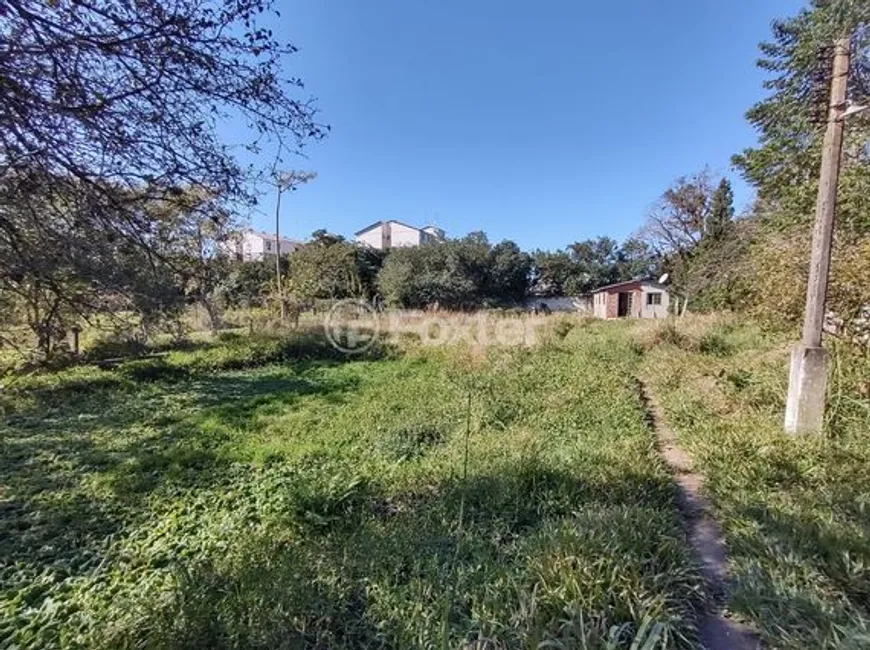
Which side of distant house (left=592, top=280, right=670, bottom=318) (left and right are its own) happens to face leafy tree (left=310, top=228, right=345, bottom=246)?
right

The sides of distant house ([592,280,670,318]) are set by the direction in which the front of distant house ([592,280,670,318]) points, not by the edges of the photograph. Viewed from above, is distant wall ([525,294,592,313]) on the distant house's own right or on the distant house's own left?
on the distant house's own right

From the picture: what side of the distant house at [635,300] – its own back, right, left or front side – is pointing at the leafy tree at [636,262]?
back

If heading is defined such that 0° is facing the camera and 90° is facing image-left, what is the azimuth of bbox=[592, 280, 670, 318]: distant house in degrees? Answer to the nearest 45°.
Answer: approximately 0°

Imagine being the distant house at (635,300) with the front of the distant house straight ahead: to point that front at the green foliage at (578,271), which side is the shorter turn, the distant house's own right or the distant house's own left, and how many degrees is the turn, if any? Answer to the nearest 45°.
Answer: approximately 135° to the distant house's own right

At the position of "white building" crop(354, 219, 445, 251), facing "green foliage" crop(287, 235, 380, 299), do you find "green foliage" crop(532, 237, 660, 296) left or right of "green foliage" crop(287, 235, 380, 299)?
left

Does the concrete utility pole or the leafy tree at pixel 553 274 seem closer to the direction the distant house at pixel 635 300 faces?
the concrete utility pole
